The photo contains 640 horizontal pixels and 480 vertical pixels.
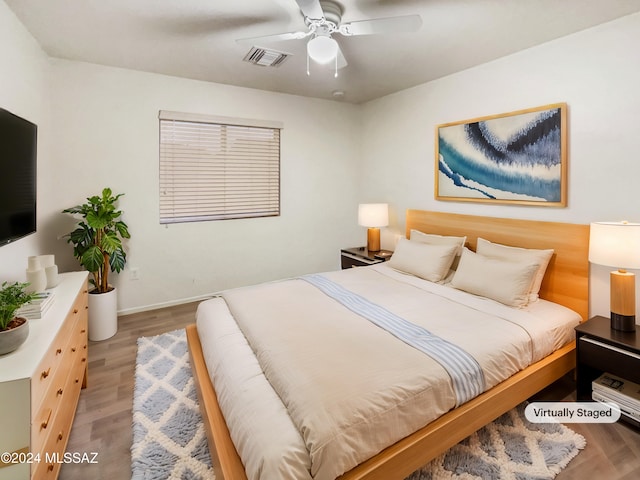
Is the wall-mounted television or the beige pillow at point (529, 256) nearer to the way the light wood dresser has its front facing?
the beige pillow

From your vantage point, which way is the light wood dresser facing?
to the viewer's right

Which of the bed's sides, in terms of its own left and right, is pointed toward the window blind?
right

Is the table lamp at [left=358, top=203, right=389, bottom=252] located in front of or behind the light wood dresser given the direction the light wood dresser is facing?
in front

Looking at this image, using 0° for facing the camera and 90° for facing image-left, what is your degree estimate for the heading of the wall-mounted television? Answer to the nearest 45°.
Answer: approximately 270°

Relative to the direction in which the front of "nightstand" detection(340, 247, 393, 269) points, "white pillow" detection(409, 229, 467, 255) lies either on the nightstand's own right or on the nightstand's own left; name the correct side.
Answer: on the nightstand's own left

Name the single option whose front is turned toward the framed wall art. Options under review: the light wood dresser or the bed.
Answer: the light wood dresser

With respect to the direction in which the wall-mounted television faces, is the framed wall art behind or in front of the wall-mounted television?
in front

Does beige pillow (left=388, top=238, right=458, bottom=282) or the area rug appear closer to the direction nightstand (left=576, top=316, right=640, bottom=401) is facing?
the area rug

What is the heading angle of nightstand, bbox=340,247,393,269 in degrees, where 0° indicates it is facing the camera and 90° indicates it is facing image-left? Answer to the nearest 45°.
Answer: approximately 45°
